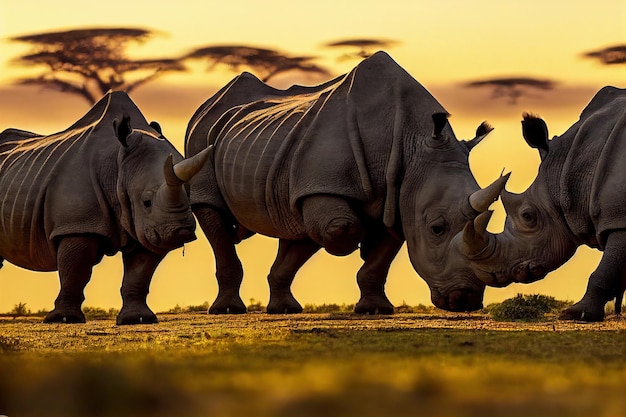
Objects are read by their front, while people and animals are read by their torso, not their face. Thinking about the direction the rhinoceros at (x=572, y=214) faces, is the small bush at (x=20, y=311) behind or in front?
in front

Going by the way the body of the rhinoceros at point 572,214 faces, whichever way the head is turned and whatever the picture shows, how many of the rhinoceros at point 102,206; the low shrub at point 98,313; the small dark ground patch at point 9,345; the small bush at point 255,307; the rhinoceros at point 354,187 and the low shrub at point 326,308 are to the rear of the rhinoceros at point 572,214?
0

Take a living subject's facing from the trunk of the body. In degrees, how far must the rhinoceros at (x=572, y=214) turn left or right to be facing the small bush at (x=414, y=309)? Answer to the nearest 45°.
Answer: approximately 45° to its right

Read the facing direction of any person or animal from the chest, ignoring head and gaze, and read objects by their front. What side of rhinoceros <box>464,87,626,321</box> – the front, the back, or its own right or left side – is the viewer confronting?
left

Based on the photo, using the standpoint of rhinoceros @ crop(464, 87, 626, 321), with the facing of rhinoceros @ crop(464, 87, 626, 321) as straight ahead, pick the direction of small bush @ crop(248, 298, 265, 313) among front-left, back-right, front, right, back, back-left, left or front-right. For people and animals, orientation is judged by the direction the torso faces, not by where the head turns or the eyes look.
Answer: front-right

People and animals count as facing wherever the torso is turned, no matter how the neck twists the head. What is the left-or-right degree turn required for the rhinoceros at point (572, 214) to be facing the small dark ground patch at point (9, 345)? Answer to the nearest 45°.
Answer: approximately 45° to its left

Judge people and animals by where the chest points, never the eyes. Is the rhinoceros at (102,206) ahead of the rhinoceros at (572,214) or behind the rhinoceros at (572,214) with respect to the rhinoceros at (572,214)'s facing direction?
ahead
